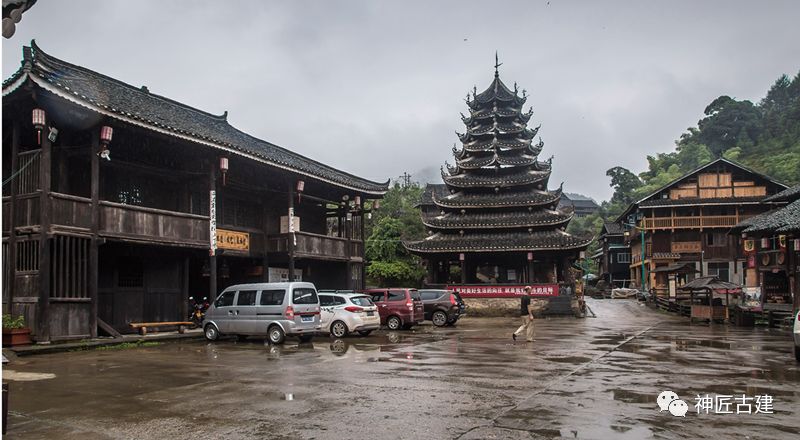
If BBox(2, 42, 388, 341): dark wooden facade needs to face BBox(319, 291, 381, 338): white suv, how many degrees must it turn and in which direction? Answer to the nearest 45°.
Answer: approximately 45° to its left

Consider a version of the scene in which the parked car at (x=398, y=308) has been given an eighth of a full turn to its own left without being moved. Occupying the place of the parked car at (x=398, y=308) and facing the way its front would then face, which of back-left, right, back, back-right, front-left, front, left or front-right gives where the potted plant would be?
front-left

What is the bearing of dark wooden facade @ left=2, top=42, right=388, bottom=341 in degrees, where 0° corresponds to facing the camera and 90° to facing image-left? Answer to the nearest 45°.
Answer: approximately 315°

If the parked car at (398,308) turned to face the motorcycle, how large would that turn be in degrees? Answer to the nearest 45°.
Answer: approximately 45° to its left

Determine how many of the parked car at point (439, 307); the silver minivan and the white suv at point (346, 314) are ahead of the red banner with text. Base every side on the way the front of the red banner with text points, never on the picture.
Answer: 3

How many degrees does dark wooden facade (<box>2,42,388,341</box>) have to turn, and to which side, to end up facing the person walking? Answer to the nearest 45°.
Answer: approximately 45° to its left

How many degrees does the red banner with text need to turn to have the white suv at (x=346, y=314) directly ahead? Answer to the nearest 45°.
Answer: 0° — it already faces it

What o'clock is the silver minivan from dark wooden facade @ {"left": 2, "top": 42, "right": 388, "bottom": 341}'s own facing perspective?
The silver minivan is roughly at 12 o'clock from the dark wooden facade.

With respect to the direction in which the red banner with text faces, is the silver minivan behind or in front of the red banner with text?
in front
